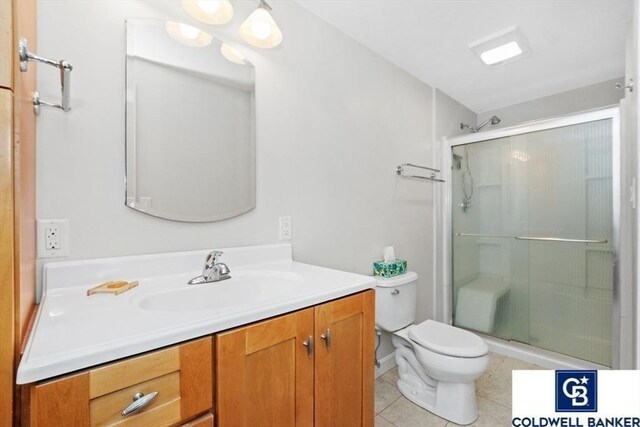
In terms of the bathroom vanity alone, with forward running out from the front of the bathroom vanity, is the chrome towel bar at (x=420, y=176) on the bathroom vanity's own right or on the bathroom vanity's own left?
on the bathroom vanity's own left

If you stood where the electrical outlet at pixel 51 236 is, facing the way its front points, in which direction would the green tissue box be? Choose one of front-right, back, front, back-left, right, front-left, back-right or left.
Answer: left

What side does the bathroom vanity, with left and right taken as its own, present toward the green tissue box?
left

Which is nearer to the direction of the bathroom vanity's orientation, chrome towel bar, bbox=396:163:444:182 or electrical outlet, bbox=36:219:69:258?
the chrome towel bar

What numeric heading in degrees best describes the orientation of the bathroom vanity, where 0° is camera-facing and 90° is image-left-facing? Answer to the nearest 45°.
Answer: approximately 315°

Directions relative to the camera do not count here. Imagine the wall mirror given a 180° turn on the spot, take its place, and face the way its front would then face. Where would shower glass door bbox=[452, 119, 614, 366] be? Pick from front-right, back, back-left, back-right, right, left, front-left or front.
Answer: back-right

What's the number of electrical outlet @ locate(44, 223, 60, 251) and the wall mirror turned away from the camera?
0

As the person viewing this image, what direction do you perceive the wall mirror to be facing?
facing the viewer and to the right of the viewer

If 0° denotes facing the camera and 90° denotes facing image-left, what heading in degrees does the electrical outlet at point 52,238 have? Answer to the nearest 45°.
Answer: approximately 0°
